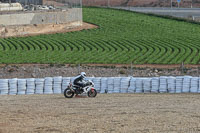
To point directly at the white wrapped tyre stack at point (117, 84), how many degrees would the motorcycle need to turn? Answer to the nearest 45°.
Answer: approximately 45° to its left

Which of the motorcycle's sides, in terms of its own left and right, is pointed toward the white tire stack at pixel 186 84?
front

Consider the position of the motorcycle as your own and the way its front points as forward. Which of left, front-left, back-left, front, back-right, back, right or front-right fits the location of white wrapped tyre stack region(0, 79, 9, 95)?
back-left

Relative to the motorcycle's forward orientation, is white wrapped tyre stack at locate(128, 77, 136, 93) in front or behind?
in front

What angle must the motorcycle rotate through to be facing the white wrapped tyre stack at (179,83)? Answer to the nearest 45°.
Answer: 0° — it already faces it

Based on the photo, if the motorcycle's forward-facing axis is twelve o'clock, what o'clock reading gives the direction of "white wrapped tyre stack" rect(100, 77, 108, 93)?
The white wrapped tyre stack is roughly at 10 o'clock from the motorcycle.

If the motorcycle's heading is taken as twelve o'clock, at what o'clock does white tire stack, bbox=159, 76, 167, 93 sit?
The white tire stack is roughly at 11 o'clock from the motorcycle.
